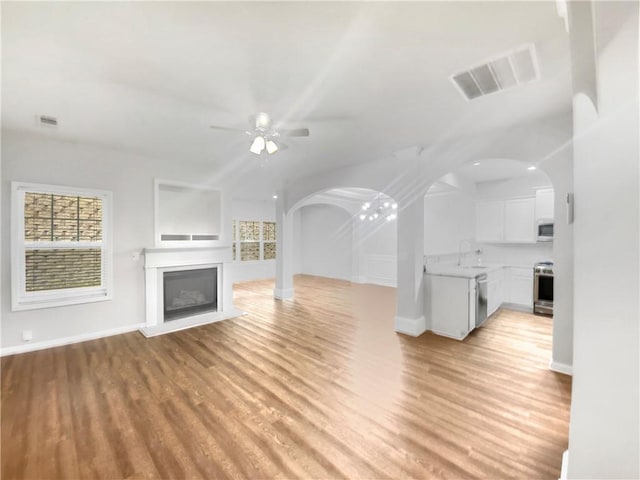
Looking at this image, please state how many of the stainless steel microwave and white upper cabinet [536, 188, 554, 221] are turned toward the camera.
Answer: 2

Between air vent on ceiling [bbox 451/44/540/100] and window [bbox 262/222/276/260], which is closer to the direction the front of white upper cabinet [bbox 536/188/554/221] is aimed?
the air vent on ceiling

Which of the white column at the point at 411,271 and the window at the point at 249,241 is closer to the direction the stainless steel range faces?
the white column

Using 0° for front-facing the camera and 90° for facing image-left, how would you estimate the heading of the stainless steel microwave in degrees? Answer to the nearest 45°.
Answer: approximately 0°

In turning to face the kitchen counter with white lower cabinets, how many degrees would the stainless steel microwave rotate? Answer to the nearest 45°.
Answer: approximately 45° to its right

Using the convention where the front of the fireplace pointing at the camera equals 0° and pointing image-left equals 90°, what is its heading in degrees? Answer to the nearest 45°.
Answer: approximately 315°

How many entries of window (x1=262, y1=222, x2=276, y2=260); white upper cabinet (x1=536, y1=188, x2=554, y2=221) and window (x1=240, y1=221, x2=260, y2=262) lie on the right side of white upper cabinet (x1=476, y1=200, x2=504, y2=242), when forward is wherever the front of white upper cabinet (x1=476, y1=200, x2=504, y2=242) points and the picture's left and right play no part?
2

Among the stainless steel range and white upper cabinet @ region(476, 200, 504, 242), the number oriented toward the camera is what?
2

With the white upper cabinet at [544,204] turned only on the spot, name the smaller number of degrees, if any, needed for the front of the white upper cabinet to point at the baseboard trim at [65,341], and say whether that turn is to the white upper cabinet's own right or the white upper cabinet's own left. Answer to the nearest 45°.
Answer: approximately 45° to the white upper cabinet's own right

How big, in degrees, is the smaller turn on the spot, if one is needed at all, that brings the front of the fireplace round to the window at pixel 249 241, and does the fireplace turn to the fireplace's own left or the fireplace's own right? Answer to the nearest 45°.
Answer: approximately 90° to the fireplace's own left

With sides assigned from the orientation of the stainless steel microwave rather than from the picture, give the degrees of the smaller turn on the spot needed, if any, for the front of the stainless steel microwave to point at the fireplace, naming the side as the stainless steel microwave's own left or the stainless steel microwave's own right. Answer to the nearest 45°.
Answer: approximately 45° to the stainless steel microwave's own right
